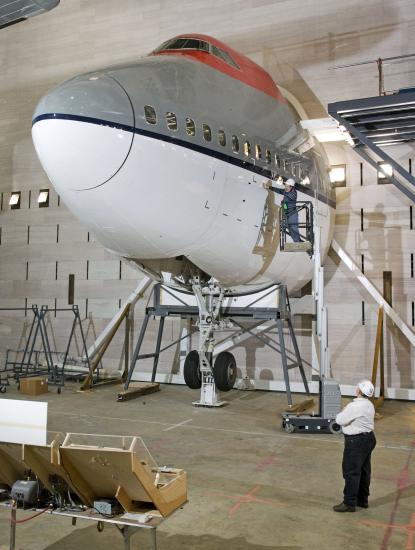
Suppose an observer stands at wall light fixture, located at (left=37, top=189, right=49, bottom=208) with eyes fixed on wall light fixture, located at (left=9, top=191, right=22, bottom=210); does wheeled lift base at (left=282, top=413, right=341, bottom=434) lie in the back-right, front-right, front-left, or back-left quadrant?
back-left

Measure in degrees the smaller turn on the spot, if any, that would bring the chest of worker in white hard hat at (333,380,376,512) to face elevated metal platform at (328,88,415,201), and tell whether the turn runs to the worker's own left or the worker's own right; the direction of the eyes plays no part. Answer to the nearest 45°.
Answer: approximately 90° to the worker's own right

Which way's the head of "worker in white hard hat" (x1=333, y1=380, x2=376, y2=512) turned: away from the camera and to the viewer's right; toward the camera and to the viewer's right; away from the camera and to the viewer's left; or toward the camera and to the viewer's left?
away from the camera and to the viewer's left

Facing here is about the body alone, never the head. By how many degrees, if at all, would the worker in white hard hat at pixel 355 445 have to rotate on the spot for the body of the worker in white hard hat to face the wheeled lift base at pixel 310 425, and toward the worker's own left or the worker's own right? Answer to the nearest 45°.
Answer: approximately 90° to the worker's own right

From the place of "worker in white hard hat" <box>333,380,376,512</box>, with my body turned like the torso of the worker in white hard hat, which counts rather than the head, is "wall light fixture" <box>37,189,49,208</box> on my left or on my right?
on my right

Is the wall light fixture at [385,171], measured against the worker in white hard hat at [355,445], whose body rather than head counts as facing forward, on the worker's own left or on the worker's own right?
on the worker's own right

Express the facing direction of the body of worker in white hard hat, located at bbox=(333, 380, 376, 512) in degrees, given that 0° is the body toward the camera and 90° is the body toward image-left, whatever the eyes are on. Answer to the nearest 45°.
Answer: approximately 90°

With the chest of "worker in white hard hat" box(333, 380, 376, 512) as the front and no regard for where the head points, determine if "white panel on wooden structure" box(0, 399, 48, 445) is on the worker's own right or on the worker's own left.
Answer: on the worker's own left
